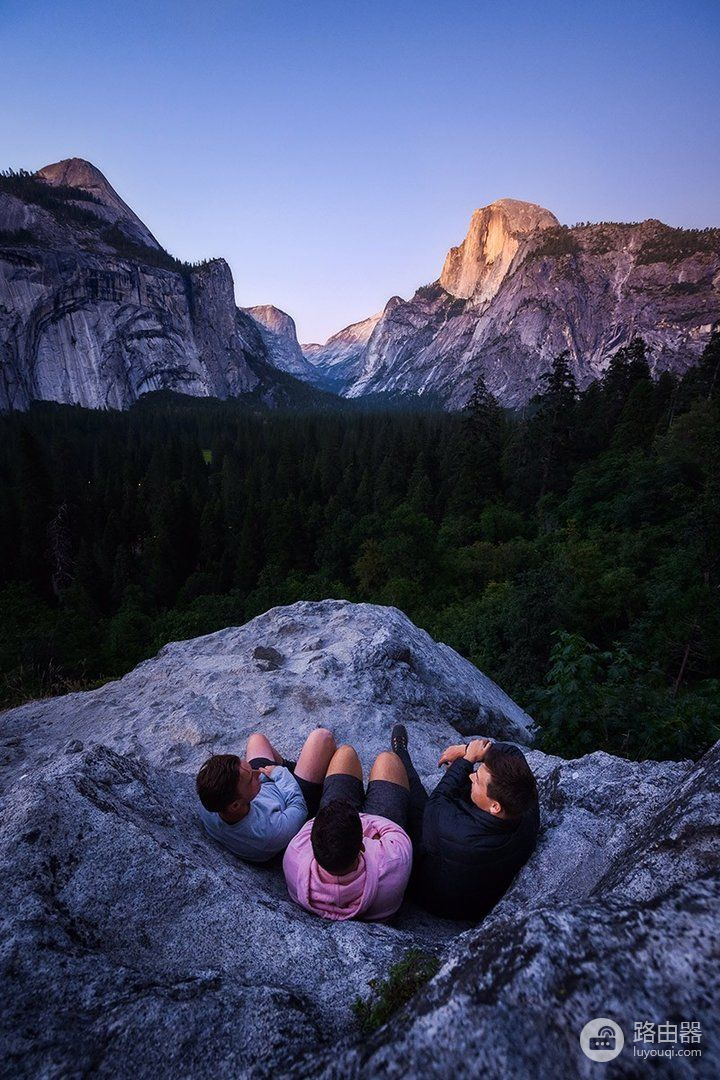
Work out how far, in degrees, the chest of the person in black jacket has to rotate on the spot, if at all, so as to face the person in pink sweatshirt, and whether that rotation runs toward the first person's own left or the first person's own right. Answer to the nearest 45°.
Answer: approximately 90° to the first person's own left

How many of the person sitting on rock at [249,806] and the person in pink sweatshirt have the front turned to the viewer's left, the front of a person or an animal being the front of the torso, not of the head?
0

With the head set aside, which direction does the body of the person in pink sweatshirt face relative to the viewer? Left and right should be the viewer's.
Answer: facing away from the viewer

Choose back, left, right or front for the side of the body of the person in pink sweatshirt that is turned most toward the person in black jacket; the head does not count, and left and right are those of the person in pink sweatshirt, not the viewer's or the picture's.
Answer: right

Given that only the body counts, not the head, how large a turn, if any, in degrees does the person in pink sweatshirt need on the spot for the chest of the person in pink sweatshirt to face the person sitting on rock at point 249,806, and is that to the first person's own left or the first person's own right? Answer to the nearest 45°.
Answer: approximately 45° to the first person's own left

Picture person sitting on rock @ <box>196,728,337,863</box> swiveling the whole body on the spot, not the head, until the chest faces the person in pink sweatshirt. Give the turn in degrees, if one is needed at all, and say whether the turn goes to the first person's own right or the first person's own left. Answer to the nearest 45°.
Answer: approximately 90° to the first person's own right

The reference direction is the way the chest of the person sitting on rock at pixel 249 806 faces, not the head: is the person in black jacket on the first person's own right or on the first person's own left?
on the first person's own right

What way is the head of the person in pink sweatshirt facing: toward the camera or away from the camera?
away from the camera

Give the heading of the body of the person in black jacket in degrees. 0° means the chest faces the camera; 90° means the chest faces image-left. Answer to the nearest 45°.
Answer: approximately 135°

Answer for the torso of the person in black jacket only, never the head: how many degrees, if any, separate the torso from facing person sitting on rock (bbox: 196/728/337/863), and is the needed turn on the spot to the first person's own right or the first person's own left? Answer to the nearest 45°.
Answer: approximately 45° to the first person's own left

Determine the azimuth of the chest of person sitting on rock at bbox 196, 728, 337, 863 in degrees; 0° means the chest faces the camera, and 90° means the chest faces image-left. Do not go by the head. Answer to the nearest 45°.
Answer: approximately 225°

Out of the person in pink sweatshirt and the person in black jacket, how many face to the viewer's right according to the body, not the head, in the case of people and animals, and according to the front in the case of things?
0
